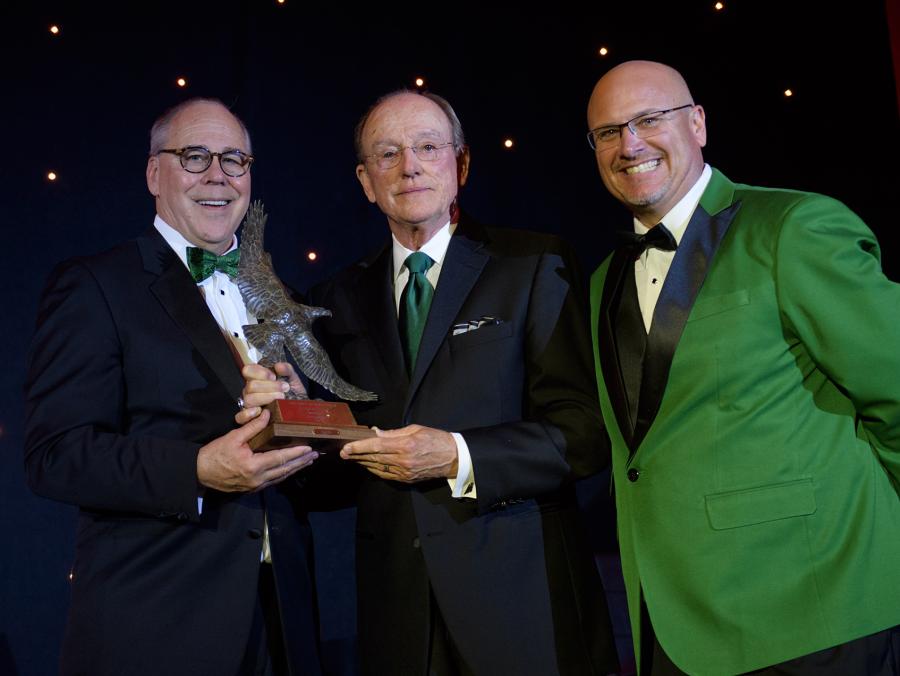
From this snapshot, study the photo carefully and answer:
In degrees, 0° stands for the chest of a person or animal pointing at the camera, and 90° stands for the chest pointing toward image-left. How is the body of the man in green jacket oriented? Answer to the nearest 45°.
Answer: approximately 45°

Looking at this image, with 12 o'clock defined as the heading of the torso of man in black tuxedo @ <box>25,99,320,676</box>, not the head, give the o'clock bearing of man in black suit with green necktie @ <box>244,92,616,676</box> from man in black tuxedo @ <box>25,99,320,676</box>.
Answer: man in black suit with green necktie @ <box>244,92,616,676</box> is roughly at 11 o'clock from man in black tuxedo @ <box>25,99,320,676</box>.

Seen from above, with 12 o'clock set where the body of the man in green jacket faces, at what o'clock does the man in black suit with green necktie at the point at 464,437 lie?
The man in black suit with green necktie is roughly at 2 o'clock from the man in green jacket.

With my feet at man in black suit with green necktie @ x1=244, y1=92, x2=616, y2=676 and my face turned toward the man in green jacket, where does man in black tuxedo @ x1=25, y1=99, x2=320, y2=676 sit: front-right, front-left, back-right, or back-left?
back-right

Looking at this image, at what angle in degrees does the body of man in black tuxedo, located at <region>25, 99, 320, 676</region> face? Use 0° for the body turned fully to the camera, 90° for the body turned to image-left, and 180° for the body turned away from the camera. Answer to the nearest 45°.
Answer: approximately 315°
